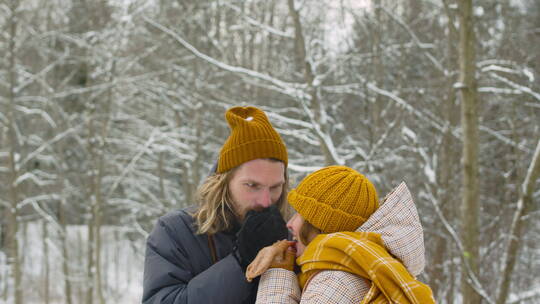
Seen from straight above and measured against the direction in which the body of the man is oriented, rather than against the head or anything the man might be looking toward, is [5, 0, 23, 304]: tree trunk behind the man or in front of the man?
behind

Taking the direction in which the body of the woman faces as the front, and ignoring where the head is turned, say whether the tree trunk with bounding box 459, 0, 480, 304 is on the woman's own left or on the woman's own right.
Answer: on the woman's own right

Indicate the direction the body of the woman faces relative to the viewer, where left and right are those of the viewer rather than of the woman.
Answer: facing to the left of the viewer

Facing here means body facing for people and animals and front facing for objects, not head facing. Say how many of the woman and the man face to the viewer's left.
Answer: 1

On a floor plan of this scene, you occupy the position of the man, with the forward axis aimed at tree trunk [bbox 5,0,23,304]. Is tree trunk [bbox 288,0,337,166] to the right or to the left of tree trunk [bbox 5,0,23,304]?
right

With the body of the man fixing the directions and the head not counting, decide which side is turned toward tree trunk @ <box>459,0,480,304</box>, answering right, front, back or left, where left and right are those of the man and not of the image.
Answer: left

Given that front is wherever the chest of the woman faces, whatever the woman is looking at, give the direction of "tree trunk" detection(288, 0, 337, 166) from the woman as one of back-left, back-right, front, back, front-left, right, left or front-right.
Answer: right

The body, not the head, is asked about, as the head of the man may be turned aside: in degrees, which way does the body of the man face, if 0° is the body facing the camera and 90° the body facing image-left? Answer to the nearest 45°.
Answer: approximately 315°
